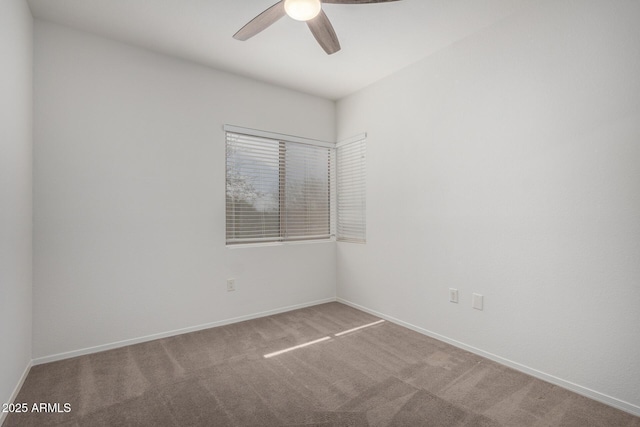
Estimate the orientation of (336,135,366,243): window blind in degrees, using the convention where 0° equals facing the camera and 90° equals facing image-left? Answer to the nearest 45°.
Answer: approximately 45°

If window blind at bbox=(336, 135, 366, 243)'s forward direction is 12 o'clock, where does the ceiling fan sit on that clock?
The ceiling fan is roughly at 11 o'clock from the window blind.

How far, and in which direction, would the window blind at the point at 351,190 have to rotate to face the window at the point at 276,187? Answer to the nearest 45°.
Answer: approximately 45° to its right
